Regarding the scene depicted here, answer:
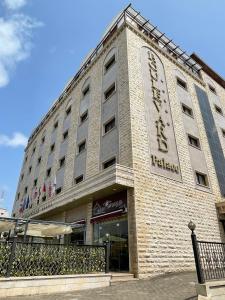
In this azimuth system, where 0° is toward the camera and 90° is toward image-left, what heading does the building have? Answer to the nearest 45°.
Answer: approximately 45°
